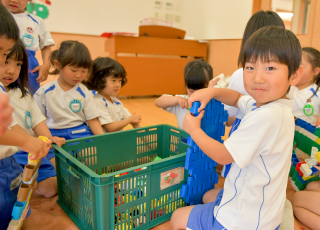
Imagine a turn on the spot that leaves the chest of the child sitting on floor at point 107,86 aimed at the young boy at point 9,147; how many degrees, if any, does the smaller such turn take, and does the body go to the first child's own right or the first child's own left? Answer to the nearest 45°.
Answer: approximately 45° to the first child's own right

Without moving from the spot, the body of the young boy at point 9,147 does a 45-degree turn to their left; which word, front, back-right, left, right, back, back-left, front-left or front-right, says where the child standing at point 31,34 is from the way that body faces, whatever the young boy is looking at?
front-left

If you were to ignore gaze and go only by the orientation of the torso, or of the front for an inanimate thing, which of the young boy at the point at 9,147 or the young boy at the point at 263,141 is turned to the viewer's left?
the young boy at the point at 263,141

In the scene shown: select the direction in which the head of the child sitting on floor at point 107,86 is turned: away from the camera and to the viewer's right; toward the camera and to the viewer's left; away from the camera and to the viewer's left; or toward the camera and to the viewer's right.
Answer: toward the camera and to the viewer's right

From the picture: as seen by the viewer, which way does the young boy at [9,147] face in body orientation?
to the viewer's right
